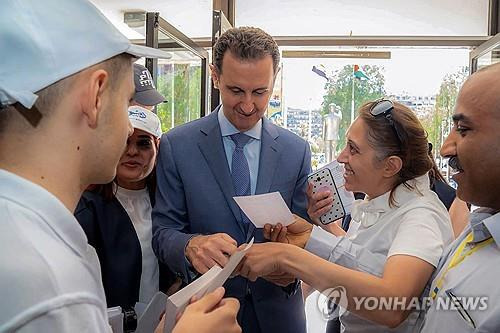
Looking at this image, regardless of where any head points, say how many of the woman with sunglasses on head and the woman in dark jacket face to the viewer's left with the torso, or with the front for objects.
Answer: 1

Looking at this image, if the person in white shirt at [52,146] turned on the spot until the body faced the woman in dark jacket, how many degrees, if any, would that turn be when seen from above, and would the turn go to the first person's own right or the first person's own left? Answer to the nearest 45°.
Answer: approximately 45° to the first person's own left

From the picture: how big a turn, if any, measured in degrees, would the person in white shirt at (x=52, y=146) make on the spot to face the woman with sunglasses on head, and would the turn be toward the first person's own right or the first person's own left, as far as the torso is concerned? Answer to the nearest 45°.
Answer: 0° — they already face them

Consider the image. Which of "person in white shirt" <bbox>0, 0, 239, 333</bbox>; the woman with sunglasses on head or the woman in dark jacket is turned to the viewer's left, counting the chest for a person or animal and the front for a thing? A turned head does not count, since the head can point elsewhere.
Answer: the woman with sunglasses on head

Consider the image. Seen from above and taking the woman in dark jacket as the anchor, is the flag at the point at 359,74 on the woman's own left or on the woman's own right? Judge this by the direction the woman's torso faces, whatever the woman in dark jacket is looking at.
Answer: on the woman's own left

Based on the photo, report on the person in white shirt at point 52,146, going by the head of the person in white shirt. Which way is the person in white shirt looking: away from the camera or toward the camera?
away from the camera

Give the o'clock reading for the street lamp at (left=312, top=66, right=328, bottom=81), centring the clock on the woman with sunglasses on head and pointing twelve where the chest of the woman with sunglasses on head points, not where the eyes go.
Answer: The street lamp is roughly at 3 o'clock from the woman with sunglasses on head.

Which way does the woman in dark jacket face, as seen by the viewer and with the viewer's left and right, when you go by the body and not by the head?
facing the viewer and to the right of the viewer

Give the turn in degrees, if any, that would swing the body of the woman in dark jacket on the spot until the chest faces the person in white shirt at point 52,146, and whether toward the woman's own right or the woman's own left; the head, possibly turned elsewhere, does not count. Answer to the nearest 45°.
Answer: approximately 45° to the woman's own right

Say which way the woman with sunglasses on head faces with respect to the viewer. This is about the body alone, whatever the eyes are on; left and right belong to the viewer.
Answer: facing to the left of the viewer

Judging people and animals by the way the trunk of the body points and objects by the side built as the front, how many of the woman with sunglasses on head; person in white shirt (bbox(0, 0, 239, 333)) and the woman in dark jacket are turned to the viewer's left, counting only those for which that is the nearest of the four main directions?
1

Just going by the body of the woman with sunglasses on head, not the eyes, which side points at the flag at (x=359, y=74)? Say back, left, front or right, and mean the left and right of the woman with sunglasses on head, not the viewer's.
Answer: right

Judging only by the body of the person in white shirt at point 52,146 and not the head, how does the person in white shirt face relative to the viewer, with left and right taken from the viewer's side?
facing away from the viewer and to the right of the viewer
